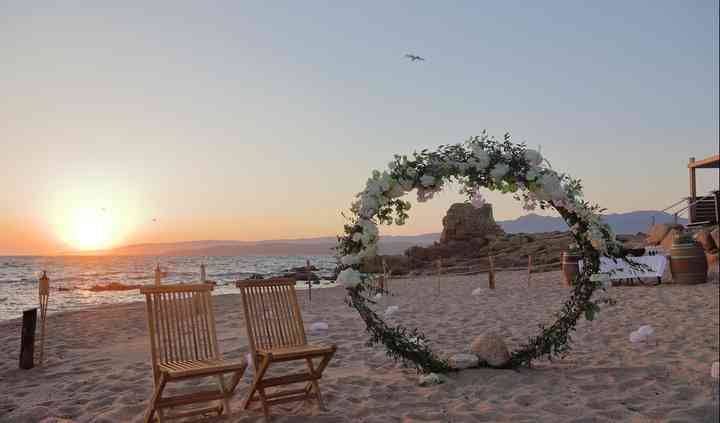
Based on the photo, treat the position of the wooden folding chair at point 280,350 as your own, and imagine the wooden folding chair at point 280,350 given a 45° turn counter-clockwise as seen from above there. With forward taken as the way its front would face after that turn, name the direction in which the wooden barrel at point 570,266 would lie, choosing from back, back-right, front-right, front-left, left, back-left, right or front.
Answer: front-left

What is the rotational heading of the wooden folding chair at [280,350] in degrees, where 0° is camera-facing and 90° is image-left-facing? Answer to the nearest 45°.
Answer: approximately 315°

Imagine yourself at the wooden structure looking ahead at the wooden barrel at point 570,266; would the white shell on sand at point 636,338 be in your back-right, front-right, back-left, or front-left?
front-left

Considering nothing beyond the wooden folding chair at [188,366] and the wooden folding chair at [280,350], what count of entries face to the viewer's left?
0

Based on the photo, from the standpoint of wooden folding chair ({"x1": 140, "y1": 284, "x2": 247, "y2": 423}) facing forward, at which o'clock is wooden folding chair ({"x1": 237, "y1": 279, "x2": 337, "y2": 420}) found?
wooden folding chair ({"x1": 237, "y1": 279, "x2": 337, "y2": 420}) is roughly at 10 o'clock from wooden folding chair ({"x1": 140, "y1": 284, "x2": 247, "y2": 423}).

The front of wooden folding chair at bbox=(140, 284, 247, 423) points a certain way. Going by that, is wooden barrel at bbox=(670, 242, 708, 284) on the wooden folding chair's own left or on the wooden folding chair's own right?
on the wooden folding chair's own left

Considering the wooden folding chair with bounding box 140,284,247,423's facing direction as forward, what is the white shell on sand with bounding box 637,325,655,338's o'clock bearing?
The white shell on sand is roughly at 10 o'clock from the wooden folding chair.

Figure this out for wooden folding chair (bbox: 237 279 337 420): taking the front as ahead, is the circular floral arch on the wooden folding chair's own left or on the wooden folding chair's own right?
on the wooden folding chair's own left

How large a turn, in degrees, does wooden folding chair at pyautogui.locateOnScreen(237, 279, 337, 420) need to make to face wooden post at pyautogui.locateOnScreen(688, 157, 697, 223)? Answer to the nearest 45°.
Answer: approximately 90° to its left

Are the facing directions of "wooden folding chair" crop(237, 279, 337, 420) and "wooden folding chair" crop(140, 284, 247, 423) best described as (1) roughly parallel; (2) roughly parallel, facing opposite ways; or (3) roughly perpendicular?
roughly parallel

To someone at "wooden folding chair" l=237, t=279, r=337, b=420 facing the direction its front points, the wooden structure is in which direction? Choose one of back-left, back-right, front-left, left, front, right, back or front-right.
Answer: left

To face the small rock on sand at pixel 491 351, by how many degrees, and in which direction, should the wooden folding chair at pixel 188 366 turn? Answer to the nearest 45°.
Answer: approximately 45° to its left

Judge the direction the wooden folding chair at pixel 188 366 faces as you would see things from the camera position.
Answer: facing the viewer and to the right of the viewer
